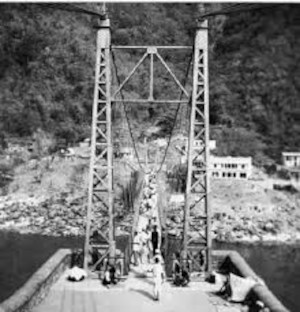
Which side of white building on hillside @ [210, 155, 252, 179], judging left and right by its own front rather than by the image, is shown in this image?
front

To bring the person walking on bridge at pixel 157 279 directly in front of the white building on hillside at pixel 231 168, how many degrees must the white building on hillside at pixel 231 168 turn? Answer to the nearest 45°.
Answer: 0° — it already faces them

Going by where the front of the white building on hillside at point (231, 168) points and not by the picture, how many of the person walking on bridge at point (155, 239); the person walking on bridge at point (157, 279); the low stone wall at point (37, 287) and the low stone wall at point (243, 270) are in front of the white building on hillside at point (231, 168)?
4

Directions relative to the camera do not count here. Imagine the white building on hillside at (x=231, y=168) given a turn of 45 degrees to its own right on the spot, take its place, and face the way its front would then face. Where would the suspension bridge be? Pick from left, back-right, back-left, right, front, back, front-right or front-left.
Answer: front-left

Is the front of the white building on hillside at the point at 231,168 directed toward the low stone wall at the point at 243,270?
yes

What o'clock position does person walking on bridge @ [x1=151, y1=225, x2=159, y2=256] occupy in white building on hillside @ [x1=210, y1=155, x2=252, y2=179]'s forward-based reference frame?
The person walking on bridge is roughly at 12 o'clock from the white building on hillside.

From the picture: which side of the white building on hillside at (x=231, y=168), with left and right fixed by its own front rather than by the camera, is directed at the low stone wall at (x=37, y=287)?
front

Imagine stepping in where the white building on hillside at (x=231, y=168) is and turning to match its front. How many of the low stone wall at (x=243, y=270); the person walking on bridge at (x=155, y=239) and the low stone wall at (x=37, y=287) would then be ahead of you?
3
